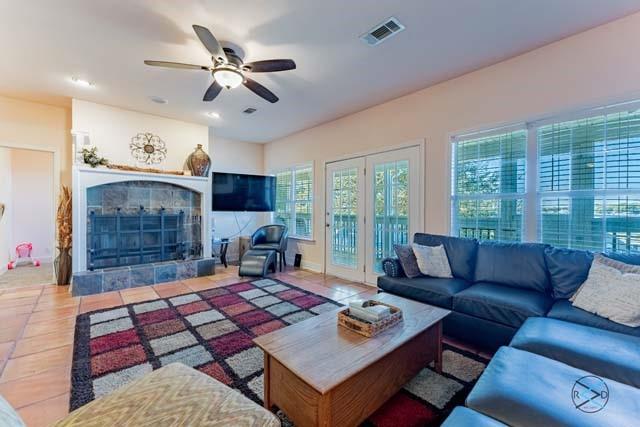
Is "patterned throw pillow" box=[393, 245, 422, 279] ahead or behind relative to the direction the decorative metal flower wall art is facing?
ahead

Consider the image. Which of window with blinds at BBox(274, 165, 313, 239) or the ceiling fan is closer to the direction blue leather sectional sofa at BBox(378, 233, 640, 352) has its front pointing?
the ceiling fan

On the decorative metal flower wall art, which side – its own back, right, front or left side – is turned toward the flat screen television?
left

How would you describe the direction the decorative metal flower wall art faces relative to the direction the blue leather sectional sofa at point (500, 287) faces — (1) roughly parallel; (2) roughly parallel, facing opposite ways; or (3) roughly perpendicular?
roughly perpendicular

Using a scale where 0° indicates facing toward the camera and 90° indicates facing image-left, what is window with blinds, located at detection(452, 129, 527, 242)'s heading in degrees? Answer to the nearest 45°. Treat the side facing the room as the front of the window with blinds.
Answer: approximately 45°

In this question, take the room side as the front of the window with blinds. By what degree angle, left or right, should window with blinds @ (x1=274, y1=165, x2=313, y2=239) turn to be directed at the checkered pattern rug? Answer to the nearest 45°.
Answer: approximately 45° to its left

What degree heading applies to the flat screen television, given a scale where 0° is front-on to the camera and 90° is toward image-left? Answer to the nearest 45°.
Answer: approximately 0°

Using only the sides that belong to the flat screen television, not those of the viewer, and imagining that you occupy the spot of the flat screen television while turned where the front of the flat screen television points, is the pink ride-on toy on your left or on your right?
on your right

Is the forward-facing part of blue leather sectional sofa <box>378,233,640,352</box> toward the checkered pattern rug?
yes

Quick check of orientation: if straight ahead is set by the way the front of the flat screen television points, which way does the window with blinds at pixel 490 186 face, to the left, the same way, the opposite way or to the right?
to the right

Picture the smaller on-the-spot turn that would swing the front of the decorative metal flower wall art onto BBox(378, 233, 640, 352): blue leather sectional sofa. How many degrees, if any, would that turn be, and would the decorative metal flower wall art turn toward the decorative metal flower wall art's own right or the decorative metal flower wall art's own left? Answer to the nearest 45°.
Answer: approximately 45° to the decorative metal flower wall art's own left

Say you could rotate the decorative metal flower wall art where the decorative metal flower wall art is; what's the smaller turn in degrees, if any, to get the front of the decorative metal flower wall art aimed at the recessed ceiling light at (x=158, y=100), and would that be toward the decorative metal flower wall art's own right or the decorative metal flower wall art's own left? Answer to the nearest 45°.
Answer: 0° — it already faces it

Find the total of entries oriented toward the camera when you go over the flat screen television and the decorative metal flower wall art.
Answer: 2

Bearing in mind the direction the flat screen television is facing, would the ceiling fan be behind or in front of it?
in front

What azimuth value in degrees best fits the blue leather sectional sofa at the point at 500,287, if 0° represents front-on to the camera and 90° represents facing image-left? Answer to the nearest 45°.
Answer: approximately 45°

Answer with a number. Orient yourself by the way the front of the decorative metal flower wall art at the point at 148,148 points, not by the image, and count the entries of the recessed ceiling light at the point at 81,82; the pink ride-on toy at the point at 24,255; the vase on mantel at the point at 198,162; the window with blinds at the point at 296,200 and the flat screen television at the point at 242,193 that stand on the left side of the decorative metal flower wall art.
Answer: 3
